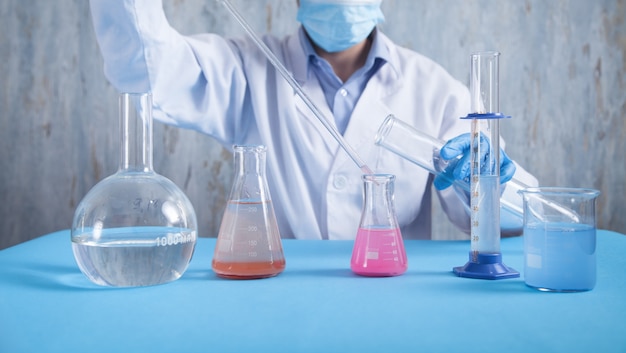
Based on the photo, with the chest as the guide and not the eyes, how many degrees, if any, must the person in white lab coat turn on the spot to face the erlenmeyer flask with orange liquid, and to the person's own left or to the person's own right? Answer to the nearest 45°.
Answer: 0° — they already face it

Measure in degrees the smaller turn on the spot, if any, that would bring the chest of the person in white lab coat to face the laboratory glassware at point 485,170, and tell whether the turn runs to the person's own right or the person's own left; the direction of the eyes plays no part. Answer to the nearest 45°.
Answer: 0° — they already face it

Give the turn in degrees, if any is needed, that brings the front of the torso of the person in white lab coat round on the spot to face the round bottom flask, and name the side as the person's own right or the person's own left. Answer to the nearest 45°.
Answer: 0° — they already face it

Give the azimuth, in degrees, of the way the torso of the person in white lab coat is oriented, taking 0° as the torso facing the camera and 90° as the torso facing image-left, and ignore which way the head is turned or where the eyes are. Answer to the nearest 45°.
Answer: approximately 0°

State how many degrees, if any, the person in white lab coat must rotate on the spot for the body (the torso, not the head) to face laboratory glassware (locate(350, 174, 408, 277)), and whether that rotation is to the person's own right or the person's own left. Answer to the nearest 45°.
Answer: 0° — they already face it

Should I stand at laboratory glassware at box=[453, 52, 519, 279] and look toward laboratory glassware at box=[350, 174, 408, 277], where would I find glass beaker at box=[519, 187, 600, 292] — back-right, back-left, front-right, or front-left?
back-left
